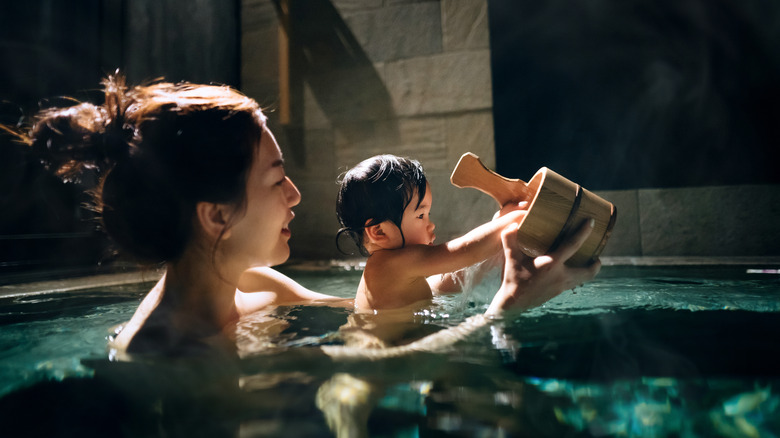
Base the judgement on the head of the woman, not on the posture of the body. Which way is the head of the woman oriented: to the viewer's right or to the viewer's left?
to the viewer's right

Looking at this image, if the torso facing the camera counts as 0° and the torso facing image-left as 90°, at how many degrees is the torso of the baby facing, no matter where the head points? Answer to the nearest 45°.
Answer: approximately 270°

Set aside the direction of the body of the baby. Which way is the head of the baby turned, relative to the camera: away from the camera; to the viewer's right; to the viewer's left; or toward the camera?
to the viewer's right
